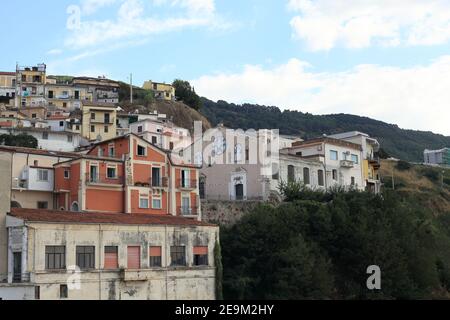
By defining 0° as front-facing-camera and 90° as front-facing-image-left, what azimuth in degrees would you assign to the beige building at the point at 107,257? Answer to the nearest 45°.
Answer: approximately 0°
